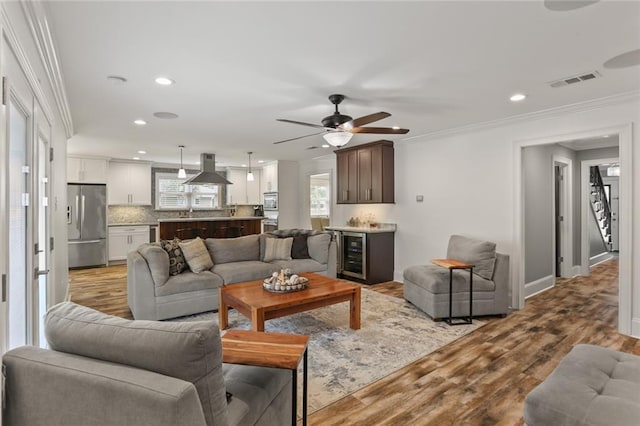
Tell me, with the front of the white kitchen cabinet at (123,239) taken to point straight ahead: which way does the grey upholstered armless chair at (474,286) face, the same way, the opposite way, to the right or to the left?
to the right

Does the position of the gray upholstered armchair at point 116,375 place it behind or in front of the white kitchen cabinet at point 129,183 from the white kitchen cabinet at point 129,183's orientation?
in front

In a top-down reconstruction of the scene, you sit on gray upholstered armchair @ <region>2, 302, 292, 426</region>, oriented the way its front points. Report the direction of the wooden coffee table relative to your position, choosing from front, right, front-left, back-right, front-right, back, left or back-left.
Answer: front

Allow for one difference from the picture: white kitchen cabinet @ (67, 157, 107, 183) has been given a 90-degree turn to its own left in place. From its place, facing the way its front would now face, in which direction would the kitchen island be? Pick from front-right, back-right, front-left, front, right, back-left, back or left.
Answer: front-right

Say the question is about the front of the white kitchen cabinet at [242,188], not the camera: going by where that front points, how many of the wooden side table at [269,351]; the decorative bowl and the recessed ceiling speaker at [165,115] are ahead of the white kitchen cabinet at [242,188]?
3

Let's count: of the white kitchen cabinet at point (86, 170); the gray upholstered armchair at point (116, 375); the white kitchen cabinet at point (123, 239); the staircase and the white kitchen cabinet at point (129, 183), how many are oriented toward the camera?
3

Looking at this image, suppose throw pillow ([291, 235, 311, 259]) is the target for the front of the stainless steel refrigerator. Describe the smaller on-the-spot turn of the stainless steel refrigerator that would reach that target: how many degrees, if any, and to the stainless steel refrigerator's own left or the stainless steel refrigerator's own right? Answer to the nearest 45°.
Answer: approximately 45° to the stainless steel refrigerator's own left

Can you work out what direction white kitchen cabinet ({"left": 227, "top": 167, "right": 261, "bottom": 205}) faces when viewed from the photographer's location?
facing the viewer

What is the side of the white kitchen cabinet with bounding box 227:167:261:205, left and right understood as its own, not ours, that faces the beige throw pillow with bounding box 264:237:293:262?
front

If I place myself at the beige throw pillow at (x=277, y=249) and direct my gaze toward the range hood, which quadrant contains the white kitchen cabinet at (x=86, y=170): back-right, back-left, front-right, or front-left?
front-left

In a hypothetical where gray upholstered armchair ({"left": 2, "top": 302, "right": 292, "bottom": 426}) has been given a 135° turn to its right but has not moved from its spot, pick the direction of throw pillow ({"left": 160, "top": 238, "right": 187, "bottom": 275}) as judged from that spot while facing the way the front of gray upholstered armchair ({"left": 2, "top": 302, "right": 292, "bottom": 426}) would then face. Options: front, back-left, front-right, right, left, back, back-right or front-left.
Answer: back

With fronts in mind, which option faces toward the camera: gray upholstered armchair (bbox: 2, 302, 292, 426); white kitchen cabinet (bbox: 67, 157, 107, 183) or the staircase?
the white kitchen cabinet

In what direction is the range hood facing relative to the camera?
toward the camera

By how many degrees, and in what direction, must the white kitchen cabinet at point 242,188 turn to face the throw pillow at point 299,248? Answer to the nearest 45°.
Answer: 0° — it already faces it

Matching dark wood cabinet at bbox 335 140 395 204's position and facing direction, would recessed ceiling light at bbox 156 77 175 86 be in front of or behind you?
in front

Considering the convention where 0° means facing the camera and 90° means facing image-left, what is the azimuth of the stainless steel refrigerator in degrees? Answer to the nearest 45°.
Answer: approximately 0°

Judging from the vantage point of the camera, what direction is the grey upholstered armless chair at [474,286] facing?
facing the viewer and to the left of the viewer

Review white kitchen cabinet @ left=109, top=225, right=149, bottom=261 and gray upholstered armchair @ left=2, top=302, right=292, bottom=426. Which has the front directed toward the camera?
the white kitchen cabinet
